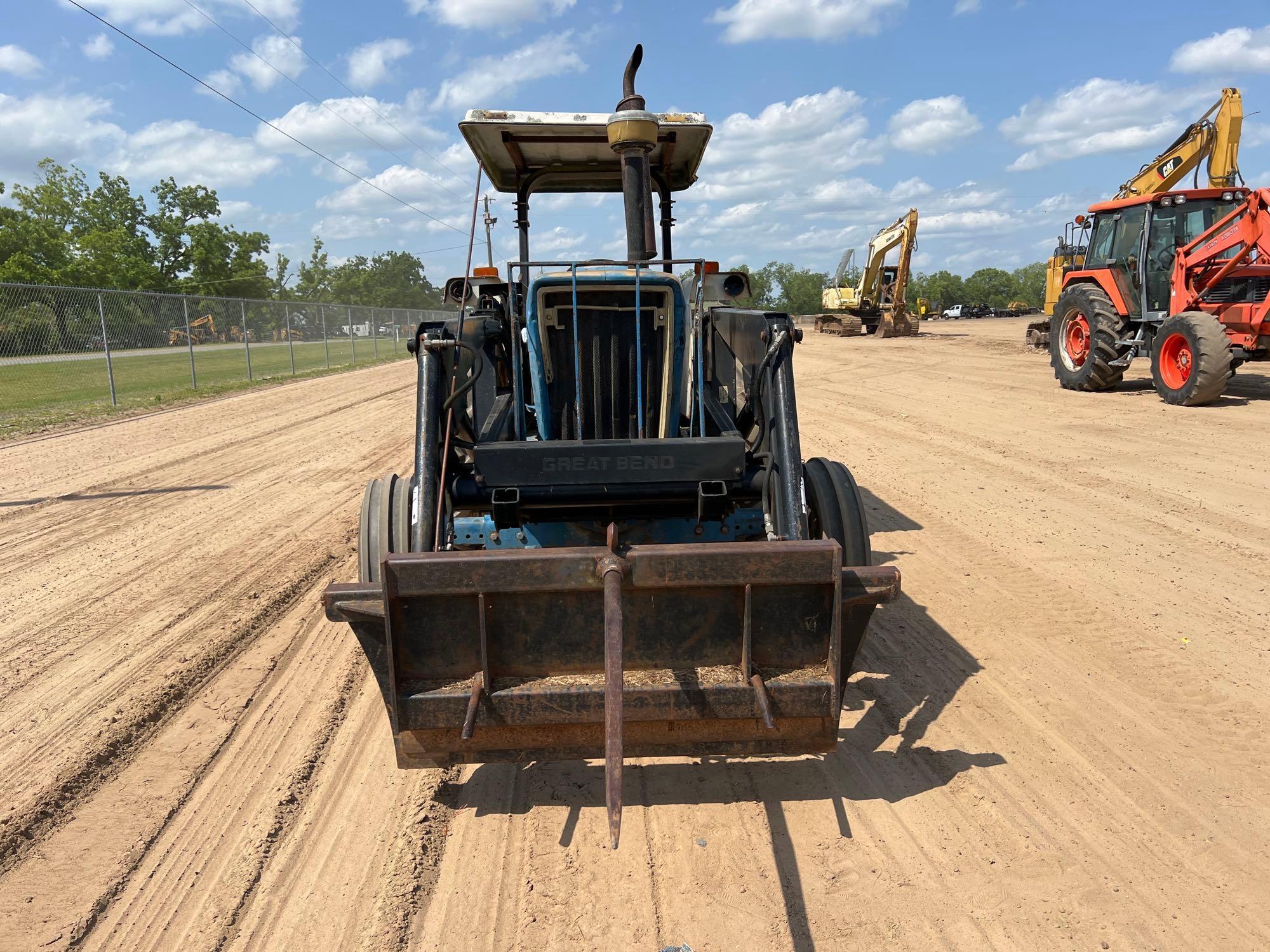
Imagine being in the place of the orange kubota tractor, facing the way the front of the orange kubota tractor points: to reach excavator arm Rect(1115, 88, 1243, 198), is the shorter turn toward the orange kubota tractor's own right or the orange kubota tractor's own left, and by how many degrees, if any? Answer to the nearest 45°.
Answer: approximately 135° to the orange kubota tractor's own left

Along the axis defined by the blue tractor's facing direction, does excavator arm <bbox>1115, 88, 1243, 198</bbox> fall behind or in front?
behind

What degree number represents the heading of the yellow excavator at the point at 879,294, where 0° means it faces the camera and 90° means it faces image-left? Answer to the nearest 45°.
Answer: approximately 315°
